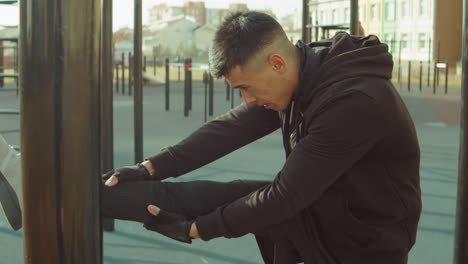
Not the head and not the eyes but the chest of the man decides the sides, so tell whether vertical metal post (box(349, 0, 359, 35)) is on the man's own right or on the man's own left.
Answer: on the man's own right

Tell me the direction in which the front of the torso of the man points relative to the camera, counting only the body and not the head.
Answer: to the viewer's left

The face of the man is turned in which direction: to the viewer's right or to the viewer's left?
to the viewer's left

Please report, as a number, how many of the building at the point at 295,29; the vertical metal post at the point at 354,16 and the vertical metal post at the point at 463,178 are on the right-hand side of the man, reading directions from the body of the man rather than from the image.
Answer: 2

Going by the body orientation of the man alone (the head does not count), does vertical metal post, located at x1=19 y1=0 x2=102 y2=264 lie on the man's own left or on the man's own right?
on the man's own left

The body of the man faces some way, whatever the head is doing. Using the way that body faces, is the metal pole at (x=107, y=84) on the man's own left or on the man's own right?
on the man's own right

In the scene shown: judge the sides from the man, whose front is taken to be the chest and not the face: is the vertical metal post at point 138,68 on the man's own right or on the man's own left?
on the man's own right

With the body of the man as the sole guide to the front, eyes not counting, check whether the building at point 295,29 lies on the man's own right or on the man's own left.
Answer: on the man's own right
